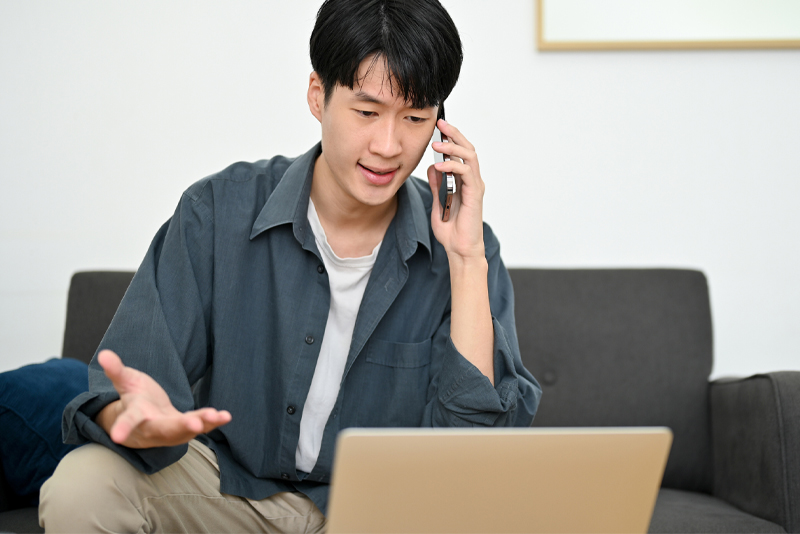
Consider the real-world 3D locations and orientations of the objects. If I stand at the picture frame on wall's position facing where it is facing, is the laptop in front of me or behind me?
in front

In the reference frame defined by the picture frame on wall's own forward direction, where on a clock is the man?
The man is roughly at 1 o'clock from the picture frame on wall.

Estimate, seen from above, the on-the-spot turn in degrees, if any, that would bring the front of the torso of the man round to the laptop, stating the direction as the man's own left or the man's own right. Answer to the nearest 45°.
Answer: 0° — they already face it

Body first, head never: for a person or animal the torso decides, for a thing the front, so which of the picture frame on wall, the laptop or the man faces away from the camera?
the laptop

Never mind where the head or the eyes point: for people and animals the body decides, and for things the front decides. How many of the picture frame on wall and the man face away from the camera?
0

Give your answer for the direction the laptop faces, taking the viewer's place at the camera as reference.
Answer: facing away from the viewer

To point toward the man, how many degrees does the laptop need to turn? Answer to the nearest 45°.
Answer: approximately 45° to its left

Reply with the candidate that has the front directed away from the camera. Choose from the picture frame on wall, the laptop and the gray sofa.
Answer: the laptop

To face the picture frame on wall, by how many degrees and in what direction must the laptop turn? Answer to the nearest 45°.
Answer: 0° — it already faces it

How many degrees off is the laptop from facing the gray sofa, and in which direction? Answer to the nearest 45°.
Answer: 0° — it already faces it
